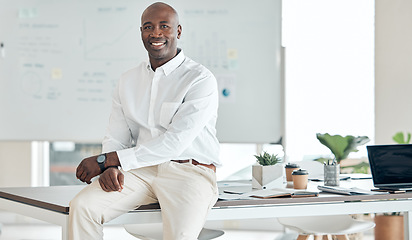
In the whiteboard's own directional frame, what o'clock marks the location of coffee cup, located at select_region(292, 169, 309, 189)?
The coffee cup is roughly at 11 o'clock from the whiteboard.

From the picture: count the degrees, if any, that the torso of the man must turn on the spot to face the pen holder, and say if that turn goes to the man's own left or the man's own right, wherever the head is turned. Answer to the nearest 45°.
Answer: approximately 135° to the man's own left

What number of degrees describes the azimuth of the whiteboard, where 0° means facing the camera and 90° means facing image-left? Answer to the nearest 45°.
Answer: approximately 0°
